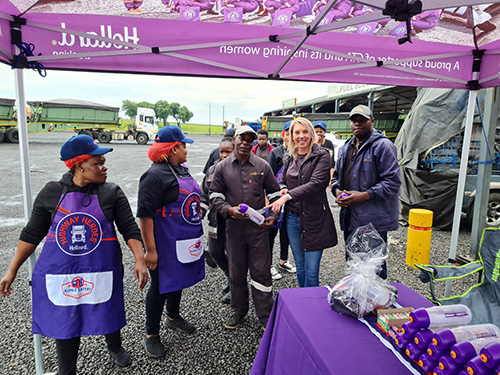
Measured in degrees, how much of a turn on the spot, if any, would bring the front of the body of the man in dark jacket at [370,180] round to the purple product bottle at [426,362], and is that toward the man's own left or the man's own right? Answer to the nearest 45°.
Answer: approximately 45° to the man's own left

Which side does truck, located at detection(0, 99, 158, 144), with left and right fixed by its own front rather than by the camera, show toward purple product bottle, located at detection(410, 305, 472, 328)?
right

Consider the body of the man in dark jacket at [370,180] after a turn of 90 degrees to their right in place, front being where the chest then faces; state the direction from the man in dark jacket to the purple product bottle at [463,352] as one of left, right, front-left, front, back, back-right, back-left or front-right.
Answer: back-left

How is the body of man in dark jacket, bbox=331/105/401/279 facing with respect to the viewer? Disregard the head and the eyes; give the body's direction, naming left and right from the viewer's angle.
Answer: facing the viewer and to the left of the viewer

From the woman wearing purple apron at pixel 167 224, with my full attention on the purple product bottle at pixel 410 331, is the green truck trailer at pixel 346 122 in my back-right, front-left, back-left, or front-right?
back-left

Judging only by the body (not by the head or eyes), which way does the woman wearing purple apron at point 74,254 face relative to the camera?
toward the camera

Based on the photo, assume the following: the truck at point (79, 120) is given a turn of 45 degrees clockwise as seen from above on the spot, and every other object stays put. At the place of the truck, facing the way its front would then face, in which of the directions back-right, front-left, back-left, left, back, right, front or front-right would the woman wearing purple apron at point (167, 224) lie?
front-right

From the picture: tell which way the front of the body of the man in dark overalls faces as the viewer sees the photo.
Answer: toward the camera

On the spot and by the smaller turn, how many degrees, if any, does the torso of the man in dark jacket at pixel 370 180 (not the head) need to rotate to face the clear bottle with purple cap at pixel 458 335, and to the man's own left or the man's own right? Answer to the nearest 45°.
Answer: approximately 45° to the man's own left

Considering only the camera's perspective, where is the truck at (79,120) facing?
facing to the right of the viewer

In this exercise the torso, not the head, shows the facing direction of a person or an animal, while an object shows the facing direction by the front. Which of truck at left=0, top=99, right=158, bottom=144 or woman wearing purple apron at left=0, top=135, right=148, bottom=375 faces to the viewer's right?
the truck

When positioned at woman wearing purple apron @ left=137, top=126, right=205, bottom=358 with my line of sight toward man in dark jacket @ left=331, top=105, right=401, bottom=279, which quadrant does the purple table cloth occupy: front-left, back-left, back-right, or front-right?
front-right
